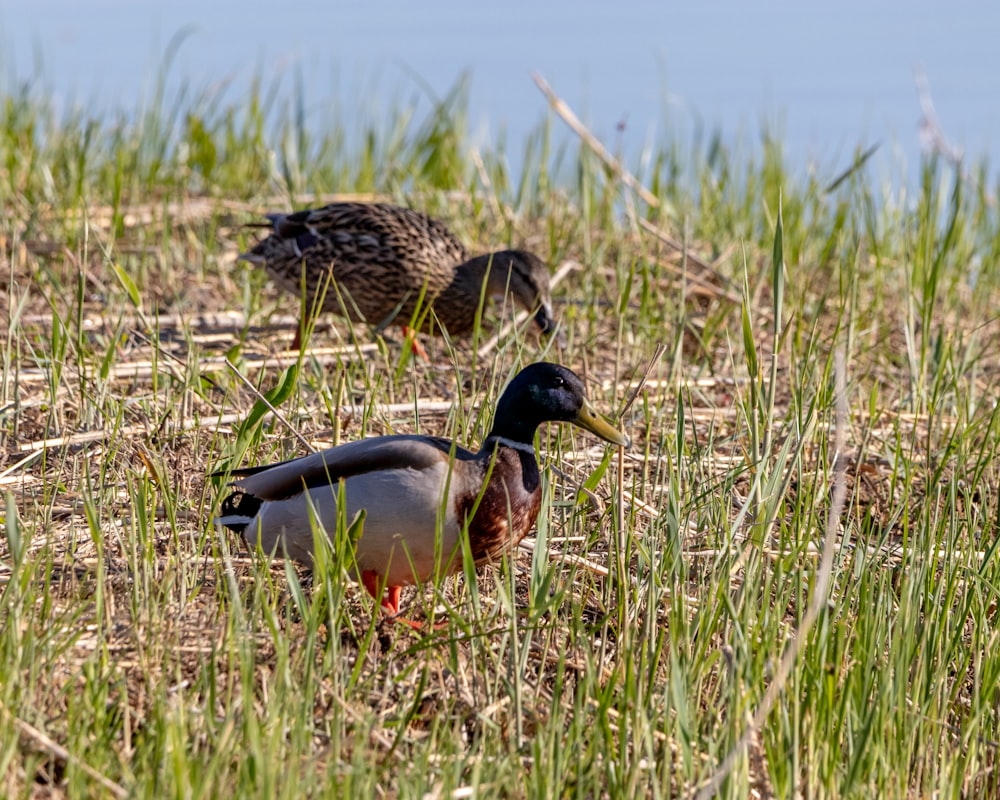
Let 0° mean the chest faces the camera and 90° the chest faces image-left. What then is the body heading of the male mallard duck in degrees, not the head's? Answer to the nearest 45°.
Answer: approximately 270°

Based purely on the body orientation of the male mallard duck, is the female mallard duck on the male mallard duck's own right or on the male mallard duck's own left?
on the male mallard duck's own left

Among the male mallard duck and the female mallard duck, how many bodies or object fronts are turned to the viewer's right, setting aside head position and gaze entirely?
2

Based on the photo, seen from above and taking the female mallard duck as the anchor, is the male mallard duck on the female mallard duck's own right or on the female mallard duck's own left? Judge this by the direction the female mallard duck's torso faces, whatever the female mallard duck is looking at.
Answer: on the female mallard duck's own right

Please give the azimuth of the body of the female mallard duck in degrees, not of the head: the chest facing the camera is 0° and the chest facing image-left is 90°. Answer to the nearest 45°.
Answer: approximately 270°
